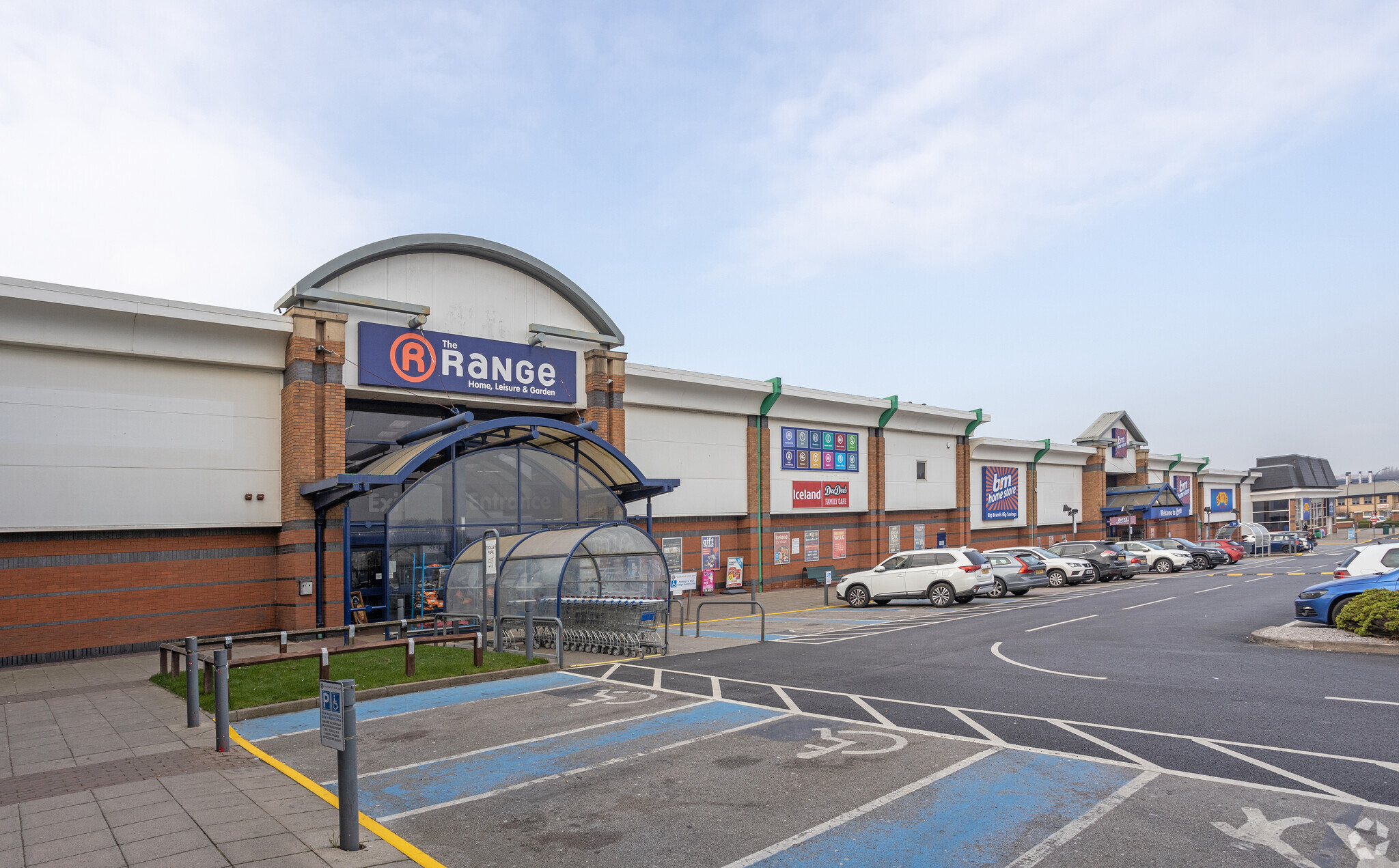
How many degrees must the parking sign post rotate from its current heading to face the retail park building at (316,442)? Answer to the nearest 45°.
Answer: approximately 135° to its right

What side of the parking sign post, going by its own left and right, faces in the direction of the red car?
back

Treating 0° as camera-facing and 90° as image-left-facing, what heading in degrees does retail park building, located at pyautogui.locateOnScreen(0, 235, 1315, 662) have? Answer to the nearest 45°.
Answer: approximately 315°

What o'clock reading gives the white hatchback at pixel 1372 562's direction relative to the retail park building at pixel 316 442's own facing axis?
The white hatchback is roughly at 11 o'clock from the retail park building.
